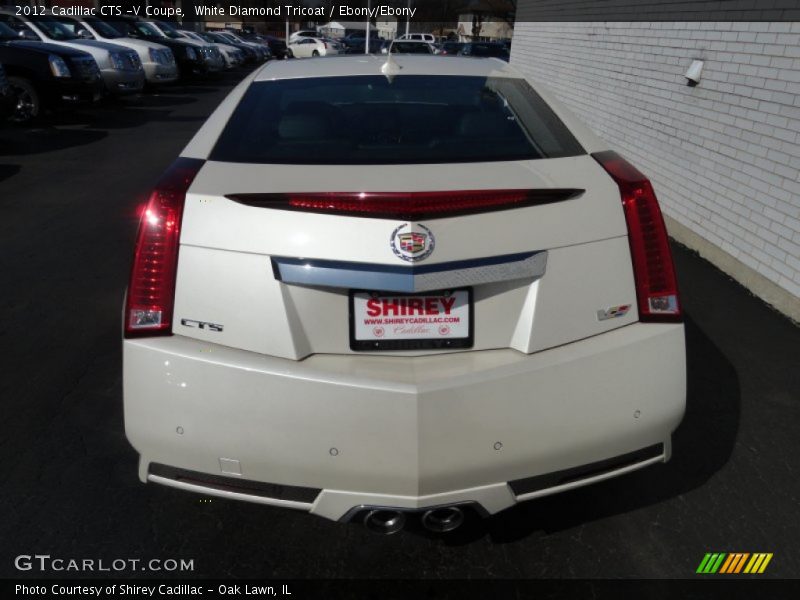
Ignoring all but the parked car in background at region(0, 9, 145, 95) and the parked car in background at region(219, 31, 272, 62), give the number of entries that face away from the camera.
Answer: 0

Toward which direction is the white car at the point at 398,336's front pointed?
away from the camera

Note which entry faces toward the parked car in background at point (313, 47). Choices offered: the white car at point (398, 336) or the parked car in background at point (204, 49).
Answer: the white car

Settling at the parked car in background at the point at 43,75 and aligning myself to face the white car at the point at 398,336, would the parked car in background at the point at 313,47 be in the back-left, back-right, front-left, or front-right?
back-left

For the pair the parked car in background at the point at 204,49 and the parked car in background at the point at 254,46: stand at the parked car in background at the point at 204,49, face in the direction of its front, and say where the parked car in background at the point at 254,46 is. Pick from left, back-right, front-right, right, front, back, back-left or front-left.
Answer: back-left

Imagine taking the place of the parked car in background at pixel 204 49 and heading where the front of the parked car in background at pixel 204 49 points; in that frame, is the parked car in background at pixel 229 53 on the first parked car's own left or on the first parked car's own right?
on the first parked car's own left

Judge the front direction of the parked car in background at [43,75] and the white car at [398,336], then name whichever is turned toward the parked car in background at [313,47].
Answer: the white car

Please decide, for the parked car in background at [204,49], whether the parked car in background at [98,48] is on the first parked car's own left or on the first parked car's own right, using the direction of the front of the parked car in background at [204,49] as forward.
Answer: on the first parked car's own right

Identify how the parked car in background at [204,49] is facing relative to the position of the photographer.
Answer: facing the viewer and to the right of the viewer

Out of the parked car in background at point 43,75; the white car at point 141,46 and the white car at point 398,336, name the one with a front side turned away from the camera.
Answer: the white car at point 398,336

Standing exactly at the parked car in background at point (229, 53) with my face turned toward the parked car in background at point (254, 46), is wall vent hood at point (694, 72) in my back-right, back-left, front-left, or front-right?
back-right

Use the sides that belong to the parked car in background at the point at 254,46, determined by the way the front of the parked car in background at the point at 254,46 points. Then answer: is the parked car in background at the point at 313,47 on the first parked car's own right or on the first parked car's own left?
on the first parked car's own left

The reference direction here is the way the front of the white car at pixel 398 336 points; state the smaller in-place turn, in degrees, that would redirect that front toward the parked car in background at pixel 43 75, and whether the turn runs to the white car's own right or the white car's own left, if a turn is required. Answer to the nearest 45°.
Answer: approximately 45° to the white car's own left

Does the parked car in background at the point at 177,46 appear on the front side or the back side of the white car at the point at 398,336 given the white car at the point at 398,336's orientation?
on the front side
